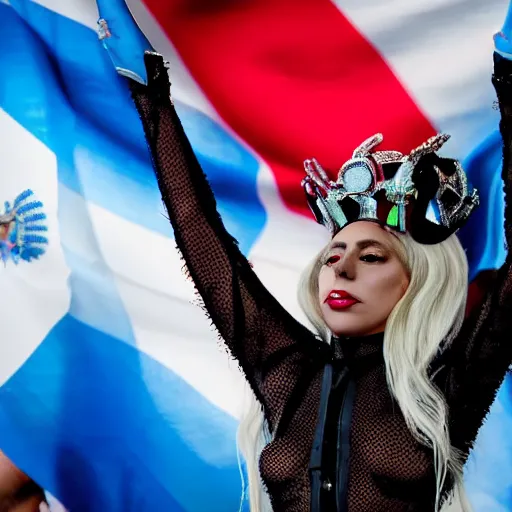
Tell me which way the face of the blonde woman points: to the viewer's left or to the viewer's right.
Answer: to the viewer's left

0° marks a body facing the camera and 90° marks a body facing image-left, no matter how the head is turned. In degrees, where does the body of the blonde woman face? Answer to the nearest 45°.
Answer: approximately 45°
